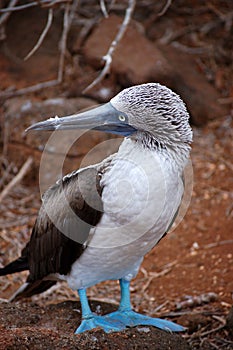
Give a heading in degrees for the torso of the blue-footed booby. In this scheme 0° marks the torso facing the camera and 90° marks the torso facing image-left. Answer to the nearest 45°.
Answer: approximately 315°

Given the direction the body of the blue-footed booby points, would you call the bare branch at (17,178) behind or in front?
behind
